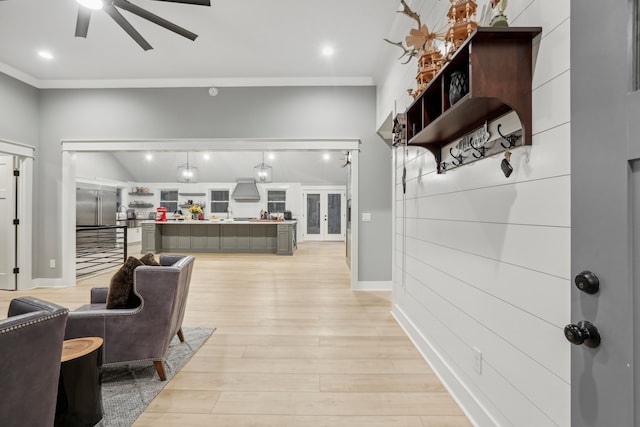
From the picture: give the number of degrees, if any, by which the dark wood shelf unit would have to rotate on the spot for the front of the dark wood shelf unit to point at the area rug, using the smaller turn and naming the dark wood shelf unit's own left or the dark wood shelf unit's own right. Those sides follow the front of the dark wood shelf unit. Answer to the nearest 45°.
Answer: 0° — it already faces it

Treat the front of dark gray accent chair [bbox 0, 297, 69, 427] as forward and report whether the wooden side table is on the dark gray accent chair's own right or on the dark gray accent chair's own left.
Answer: on the dark gray accent chair's own right

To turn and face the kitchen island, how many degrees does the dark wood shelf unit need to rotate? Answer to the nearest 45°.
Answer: approximately 45° to its right

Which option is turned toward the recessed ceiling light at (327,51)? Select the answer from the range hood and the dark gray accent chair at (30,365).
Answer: the range hood

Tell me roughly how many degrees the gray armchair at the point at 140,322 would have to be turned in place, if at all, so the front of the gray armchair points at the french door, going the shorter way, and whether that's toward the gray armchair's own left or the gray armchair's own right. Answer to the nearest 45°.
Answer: approximately 135° to the gray armchair's own right

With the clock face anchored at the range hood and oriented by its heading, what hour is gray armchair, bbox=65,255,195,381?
The gray armchair is roughly at 12 o'clock from the range hood.

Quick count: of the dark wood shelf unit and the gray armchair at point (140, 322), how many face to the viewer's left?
2

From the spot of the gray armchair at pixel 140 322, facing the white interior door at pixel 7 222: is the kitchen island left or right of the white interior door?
right

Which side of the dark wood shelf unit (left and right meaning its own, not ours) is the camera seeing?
left

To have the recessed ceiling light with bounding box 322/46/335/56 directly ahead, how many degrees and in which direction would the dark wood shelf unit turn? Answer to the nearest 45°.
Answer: approximately 45° to its right

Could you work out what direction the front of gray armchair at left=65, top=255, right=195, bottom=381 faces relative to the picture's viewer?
facing to the left of the viewer
